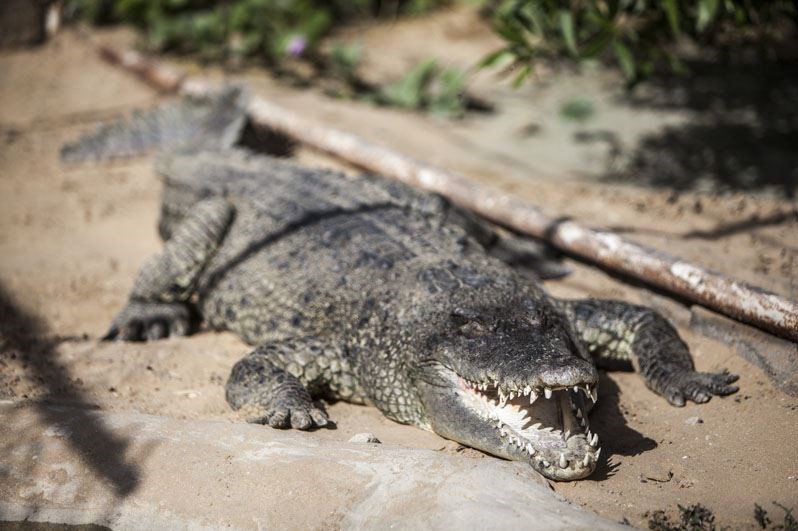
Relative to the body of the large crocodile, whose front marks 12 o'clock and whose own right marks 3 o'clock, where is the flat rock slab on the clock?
The flat rock slab is roughly at 2 o'clock from the large crocodile.

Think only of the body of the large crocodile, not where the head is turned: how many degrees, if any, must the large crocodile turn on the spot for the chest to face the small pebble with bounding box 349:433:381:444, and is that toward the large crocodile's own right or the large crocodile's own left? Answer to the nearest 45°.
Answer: approximately 45° to the large crocodile's own right

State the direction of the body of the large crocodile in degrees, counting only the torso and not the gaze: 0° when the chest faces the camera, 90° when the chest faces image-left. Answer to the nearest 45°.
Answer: approximately 315°

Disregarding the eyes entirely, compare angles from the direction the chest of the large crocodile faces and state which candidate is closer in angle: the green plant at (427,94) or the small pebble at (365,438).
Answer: the small pebble

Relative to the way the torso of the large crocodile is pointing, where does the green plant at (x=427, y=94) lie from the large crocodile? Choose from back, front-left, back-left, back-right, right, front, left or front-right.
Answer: back-left

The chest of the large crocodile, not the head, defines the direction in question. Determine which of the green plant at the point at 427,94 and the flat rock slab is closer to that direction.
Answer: the flat rock slab
